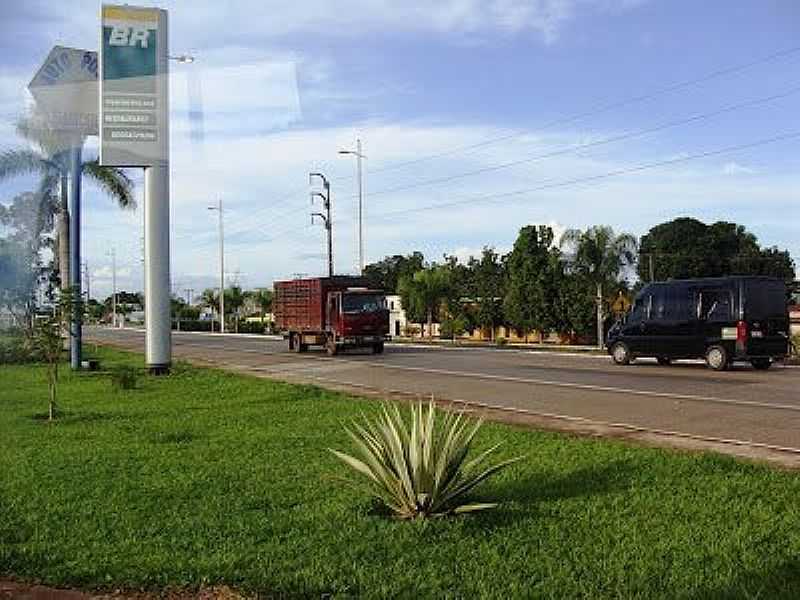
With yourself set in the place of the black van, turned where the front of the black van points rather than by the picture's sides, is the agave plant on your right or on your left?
on your left

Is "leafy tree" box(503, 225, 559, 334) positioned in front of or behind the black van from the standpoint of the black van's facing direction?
in front

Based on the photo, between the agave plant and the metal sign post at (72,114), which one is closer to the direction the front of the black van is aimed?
the metal sign post

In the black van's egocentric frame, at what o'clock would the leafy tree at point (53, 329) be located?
The leafy tree is roughly at 9 o'clock from the black van.

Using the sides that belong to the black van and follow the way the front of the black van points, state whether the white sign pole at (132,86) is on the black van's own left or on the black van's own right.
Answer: on the black van's own left

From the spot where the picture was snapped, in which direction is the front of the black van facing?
facing away from the viewer and to the left of the viewer

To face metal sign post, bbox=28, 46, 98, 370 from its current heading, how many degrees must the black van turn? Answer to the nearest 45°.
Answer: approximately 90° to its left

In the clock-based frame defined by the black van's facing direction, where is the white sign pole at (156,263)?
The white sign pole is roughly at 10 o'clock from the black van.

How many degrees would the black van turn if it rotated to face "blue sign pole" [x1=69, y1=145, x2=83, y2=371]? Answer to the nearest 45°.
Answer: approximately 45° to its left

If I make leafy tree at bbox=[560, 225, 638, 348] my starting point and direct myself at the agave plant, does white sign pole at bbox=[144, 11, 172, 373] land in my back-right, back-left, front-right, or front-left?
front-right
